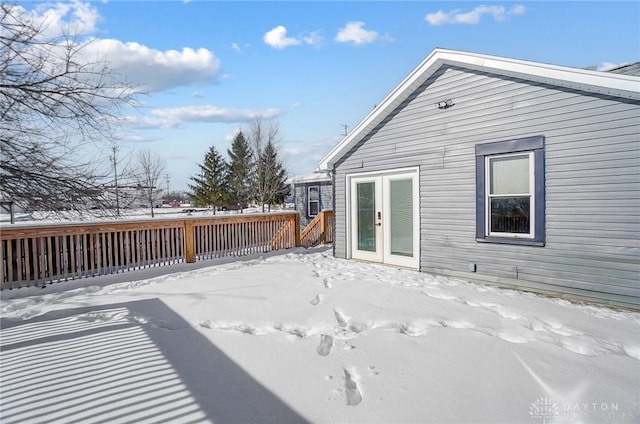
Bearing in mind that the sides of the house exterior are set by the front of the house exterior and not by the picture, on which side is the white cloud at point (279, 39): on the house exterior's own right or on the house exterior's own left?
on the house exterior's own right

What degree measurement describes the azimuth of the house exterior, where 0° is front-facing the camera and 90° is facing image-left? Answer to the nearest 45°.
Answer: approximately 45°

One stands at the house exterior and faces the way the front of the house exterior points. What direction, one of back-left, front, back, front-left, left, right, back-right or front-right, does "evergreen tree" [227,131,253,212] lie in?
right

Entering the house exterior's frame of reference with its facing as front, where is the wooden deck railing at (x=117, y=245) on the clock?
The wooden deck railing is roughly at 1 o'clock from the house exterior.

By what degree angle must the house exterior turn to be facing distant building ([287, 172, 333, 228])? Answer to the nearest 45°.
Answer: approximately 90° to its right

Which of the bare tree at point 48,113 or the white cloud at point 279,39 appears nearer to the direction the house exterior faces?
the bare tree

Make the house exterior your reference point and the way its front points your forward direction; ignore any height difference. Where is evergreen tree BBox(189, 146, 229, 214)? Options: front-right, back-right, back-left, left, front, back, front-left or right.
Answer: right

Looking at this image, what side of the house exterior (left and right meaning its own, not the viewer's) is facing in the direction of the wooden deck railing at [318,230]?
right
